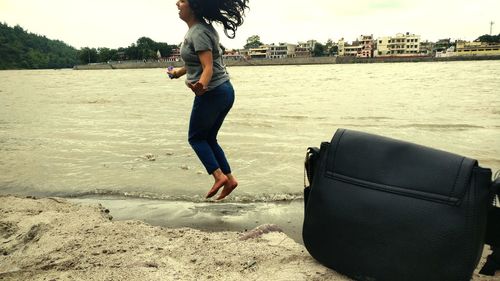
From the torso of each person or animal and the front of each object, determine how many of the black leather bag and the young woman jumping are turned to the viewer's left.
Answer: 1

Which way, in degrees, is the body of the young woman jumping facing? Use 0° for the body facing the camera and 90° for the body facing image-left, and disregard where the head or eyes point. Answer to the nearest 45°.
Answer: approximately 90°

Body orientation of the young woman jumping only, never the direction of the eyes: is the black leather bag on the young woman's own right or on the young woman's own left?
on the young woman's own left
